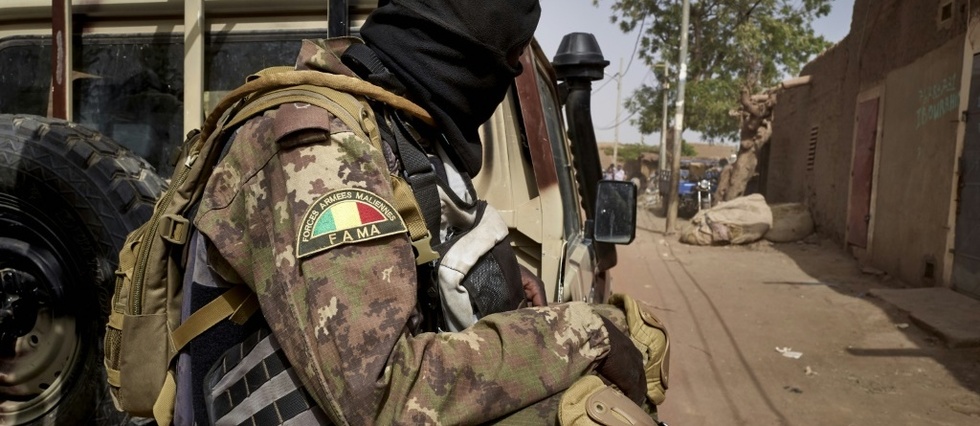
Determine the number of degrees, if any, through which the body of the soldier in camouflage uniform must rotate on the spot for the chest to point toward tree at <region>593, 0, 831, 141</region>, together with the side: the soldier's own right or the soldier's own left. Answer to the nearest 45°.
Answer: approximately 45° to the soldier's own left

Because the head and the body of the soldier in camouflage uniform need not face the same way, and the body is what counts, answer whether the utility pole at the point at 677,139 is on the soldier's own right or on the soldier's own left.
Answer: on the soldier's own left

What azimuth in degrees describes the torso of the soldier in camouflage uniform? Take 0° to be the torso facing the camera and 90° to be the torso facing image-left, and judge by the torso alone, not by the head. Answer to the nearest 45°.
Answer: approximately 270°

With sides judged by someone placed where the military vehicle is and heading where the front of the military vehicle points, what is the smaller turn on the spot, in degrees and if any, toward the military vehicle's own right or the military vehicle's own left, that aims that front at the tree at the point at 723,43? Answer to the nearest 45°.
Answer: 0° — it already faces it

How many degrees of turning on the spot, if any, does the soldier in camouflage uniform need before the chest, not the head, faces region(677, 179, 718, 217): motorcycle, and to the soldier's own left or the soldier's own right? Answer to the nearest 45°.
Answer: approximately 45° to the soldier's own left

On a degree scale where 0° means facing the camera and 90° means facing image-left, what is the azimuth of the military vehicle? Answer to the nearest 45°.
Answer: approximately 225°

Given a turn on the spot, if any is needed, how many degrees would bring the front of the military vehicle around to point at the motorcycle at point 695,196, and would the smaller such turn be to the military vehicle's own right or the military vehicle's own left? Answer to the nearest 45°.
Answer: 0° — it already faces it

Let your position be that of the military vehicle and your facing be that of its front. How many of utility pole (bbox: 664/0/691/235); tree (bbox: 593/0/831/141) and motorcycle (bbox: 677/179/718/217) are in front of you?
3

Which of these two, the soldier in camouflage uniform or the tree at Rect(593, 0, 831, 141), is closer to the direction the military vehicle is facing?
the tree
